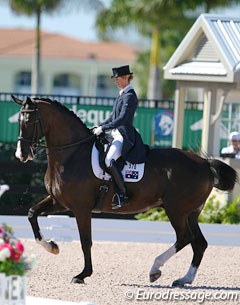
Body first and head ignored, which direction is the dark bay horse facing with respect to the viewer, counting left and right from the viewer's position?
facing to the left of the viewer

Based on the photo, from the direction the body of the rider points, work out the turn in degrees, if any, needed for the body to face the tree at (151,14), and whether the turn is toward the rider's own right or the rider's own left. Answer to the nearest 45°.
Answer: approximately 90° to the rider's own right

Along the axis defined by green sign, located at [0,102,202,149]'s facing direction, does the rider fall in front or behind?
in front

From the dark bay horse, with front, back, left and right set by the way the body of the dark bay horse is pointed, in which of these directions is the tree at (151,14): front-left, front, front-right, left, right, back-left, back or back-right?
right

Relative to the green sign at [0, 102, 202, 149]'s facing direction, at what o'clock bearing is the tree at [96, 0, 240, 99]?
The tree is roughly at 6 o'clock from the green sign.

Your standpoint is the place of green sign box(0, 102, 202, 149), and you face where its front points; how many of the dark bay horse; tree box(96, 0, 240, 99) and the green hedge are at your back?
1

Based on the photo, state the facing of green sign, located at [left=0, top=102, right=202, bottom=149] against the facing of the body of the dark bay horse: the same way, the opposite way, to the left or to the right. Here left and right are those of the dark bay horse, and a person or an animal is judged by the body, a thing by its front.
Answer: to the left

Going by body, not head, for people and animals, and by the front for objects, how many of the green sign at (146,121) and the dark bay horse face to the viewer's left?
1

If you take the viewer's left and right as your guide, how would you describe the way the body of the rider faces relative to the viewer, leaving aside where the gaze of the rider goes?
facing to the left of the viewer

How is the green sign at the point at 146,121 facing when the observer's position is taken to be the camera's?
facing the viewer

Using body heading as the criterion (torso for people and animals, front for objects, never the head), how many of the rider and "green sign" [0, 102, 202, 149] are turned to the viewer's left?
1
